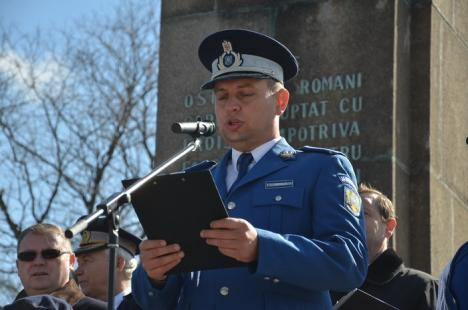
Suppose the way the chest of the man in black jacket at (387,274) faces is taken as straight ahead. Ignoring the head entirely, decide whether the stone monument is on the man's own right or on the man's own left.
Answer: on the man's own right

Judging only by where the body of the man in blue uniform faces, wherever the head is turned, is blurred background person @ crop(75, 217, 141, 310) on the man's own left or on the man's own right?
on the man's own right

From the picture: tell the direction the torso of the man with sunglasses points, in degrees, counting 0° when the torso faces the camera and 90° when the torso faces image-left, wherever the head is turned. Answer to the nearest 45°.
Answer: approximately 45°

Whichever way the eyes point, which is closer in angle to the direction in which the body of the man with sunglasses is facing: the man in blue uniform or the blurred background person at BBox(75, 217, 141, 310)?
the man in blue uniform

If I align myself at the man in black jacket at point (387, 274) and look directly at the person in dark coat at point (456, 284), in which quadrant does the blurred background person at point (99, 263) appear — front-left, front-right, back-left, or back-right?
back-right
